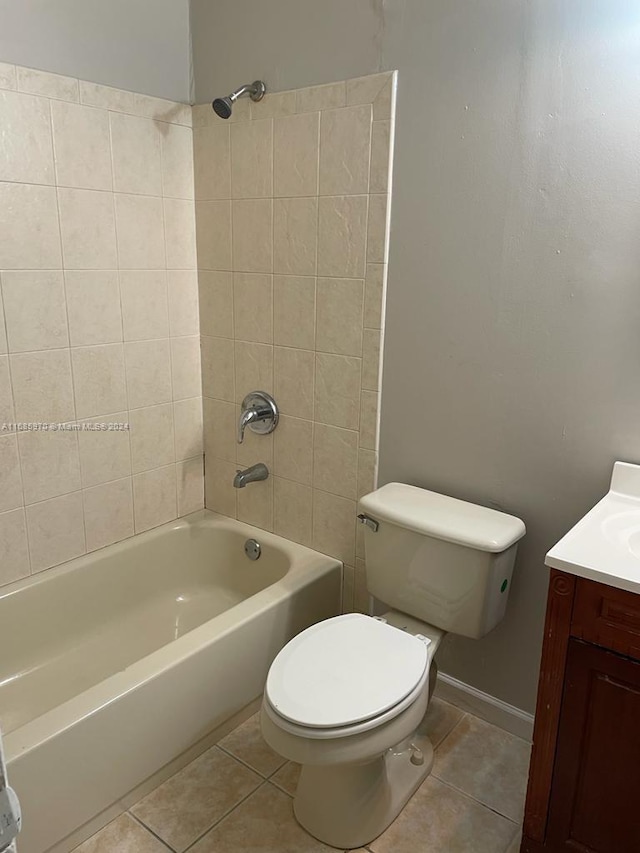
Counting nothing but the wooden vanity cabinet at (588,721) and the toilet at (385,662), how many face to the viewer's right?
0

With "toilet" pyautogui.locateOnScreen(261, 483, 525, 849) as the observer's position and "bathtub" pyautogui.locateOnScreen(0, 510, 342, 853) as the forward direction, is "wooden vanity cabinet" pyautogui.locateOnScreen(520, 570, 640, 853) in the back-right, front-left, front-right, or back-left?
back-left

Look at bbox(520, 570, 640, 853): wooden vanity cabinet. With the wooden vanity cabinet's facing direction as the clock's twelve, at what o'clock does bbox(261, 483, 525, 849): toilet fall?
The toilet is roughly at 2 o'clock from the wooden vanity cabinet.

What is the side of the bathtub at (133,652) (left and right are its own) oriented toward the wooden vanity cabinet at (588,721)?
front

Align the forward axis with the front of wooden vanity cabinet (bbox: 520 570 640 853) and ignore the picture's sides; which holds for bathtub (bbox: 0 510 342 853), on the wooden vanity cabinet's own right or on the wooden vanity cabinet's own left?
on the wooden vanity cabinet's own right

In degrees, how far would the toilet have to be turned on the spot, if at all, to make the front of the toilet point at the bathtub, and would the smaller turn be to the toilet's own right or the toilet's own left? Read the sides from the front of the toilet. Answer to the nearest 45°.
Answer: approximately 45° to the toilet's own right

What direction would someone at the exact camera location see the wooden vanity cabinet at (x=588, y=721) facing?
facing the viewer and to the left of the viewer

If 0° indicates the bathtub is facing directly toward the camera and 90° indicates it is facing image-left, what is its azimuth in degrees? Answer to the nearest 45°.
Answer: approximately 315°

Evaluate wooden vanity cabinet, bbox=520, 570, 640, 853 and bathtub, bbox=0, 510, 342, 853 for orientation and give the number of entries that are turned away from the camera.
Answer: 0

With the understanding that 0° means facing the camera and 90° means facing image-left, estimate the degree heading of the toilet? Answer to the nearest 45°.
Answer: approximately 45°
